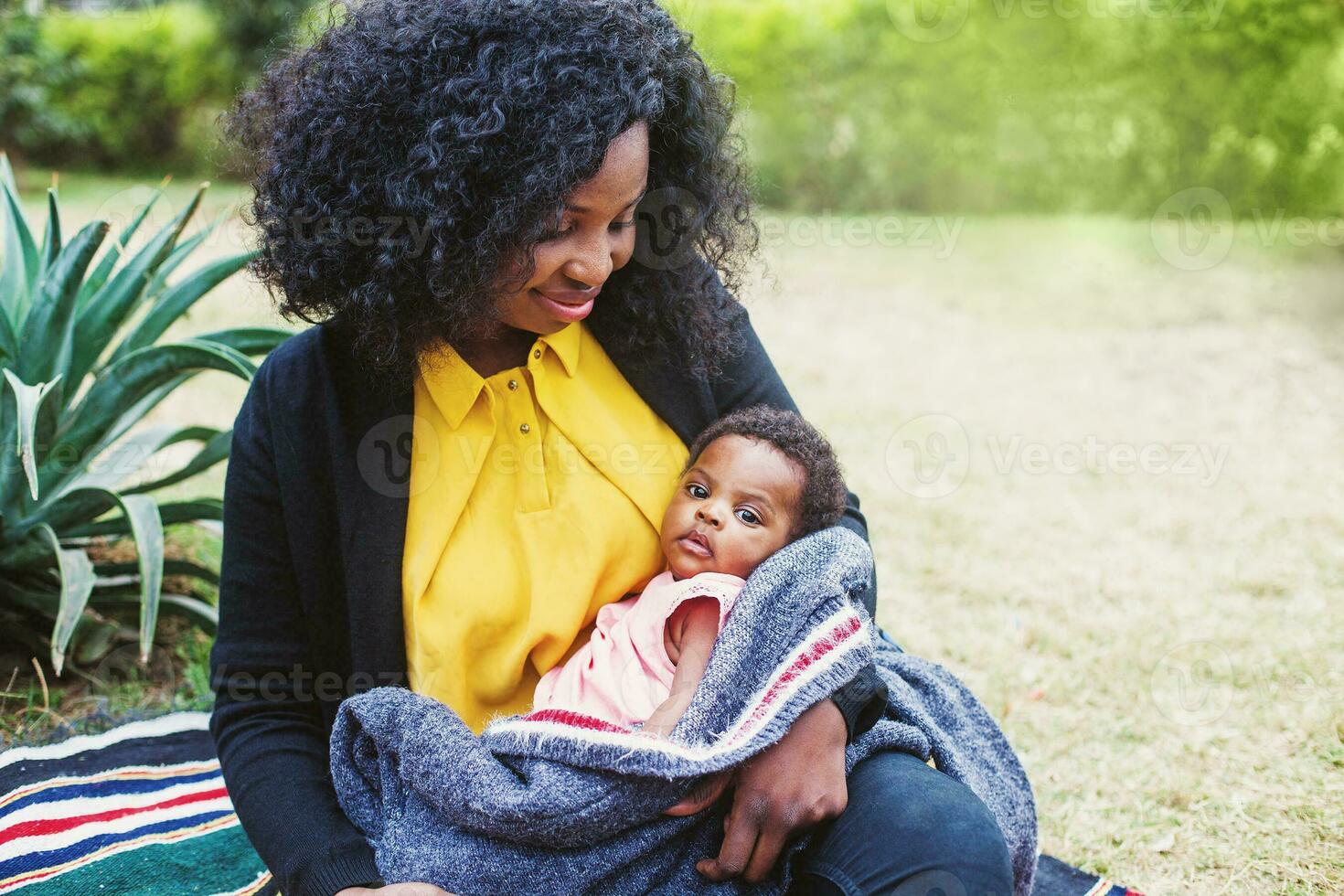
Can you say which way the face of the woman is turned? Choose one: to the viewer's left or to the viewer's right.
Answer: to the viewer's right

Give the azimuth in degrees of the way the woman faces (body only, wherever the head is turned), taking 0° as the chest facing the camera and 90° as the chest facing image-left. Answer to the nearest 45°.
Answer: approximately 0°

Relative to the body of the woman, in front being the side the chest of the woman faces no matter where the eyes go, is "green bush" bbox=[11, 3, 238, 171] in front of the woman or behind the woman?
behind

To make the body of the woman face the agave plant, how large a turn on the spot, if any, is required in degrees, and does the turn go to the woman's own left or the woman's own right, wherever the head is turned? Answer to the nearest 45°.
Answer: approximately 135° to the woman's own right
